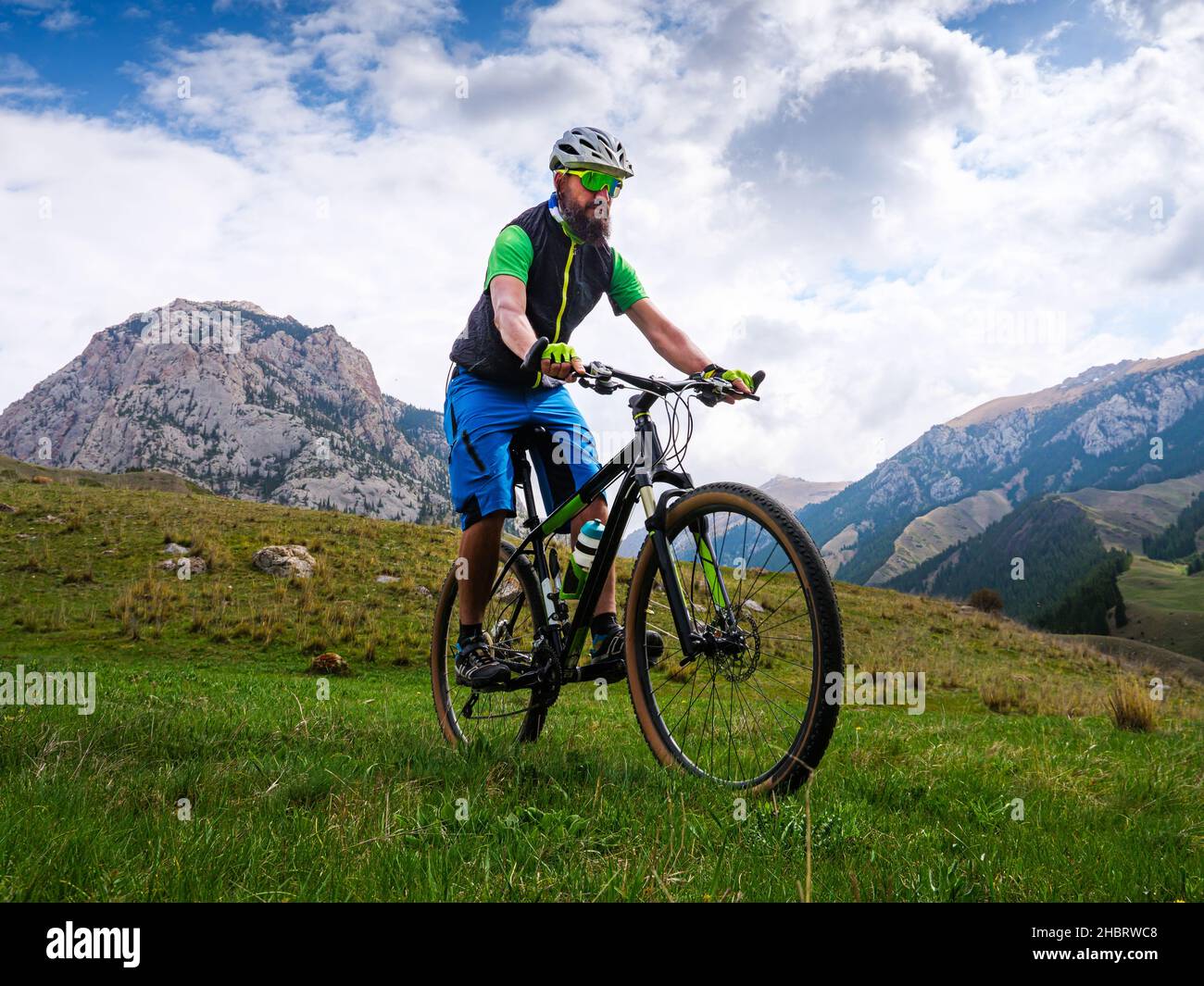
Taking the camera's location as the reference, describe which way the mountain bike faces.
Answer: facing the viewer and to the right of the viewer

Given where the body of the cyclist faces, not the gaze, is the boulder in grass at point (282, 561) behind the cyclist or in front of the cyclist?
behind

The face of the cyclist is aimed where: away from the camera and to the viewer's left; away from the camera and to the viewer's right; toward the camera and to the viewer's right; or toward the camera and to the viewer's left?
toward the camera and to the viewer's right

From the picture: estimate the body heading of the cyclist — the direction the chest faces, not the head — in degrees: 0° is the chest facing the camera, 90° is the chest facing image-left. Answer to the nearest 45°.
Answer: approximately 315°
